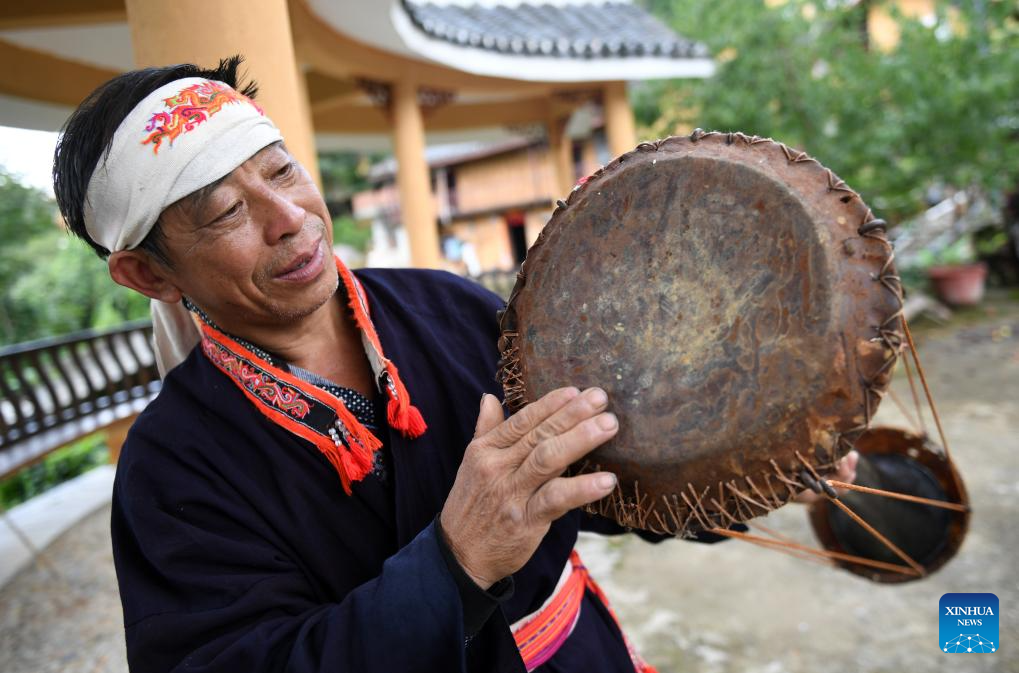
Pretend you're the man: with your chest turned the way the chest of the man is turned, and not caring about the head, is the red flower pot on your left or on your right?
on your left

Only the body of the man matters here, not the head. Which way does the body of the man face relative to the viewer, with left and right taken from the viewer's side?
facing the viewer and to the right of the viewer

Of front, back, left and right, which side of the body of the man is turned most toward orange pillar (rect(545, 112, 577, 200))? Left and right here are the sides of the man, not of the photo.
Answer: left

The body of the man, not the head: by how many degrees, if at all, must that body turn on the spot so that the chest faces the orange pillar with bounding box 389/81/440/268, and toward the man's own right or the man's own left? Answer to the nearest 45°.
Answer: approximately 135° to the man's own left

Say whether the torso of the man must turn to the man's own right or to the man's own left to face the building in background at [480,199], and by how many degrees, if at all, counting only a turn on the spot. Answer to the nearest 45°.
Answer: approximately 135° to the man's own left

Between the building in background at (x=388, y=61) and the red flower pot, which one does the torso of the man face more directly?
the red flower pot

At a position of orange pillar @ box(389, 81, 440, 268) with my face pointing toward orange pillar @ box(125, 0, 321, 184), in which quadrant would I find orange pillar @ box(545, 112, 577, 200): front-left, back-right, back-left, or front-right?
back-left
